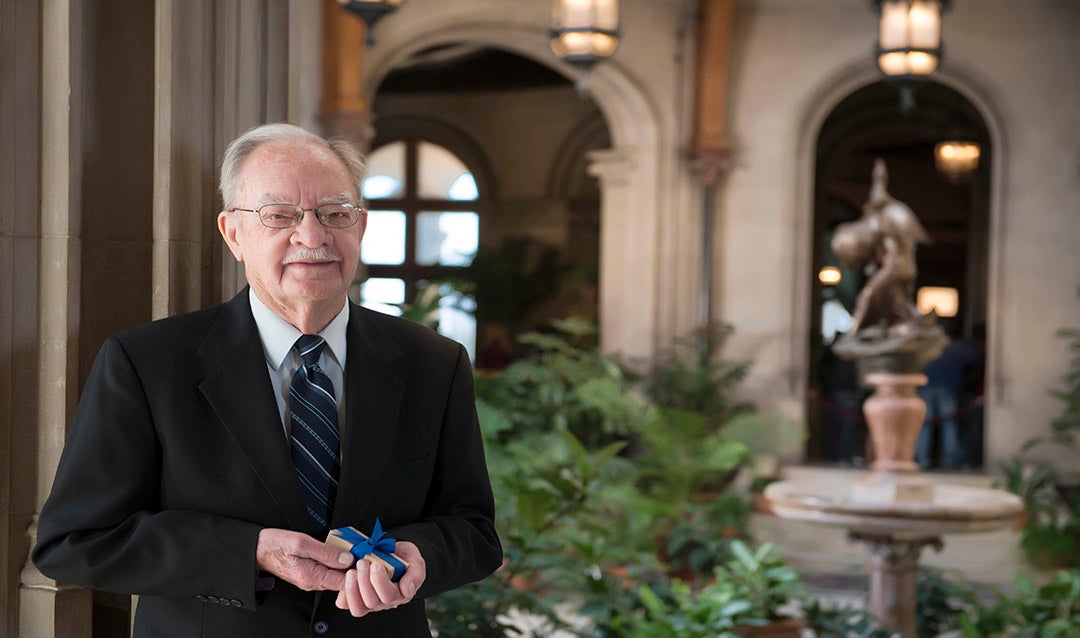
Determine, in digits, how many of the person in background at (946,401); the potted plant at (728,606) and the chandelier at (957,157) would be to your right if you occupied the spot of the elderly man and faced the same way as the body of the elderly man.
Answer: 0

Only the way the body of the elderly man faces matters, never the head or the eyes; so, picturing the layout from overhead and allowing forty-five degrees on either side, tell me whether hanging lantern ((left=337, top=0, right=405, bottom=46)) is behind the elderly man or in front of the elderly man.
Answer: behind

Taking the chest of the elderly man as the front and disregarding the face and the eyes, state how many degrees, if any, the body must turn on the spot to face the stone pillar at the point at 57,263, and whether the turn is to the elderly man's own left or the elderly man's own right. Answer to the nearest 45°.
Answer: approximately 135° to the elderly man's own right

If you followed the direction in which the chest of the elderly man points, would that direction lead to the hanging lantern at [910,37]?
no

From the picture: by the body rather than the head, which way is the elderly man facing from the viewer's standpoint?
toward the camera

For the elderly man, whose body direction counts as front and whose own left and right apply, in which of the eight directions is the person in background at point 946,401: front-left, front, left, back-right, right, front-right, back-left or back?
back-left

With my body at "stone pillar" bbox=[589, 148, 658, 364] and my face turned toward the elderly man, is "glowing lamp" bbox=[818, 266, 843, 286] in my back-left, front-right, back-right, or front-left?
back-left

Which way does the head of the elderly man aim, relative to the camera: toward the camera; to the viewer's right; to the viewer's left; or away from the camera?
toward the camera

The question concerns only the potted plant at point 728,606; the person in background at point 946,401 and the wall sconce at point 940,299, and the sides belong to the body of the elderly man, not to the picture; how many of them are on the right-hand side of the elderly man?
0

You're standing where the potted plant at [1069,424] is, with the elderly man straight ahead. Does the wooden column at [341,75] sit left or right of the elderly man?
right

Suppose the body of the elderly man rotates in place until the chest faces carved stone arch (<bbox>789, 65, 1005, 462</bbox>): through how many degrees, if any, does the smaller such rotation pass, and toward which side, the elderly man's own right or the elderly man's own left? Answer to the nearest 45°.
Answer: approximately 135° to the elderly man's own left

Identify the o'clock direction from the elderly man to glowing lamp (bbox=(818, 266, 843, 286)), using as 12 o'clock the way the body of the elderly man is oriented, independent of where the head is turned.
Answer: The glowing lamp is roughly at 7 o'clock from the elderly man.

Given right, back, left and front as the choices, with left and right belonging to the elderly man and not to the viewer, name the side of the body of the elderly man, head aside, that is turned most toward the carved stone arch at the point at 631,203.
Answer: back

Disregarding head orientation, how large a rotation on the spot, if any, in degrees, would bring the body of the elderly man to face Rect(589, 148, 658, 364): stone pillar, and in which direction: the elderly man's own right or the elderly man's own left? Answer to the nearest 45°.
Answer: approximately 180°

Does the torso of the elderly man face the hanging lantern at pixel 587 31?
no
